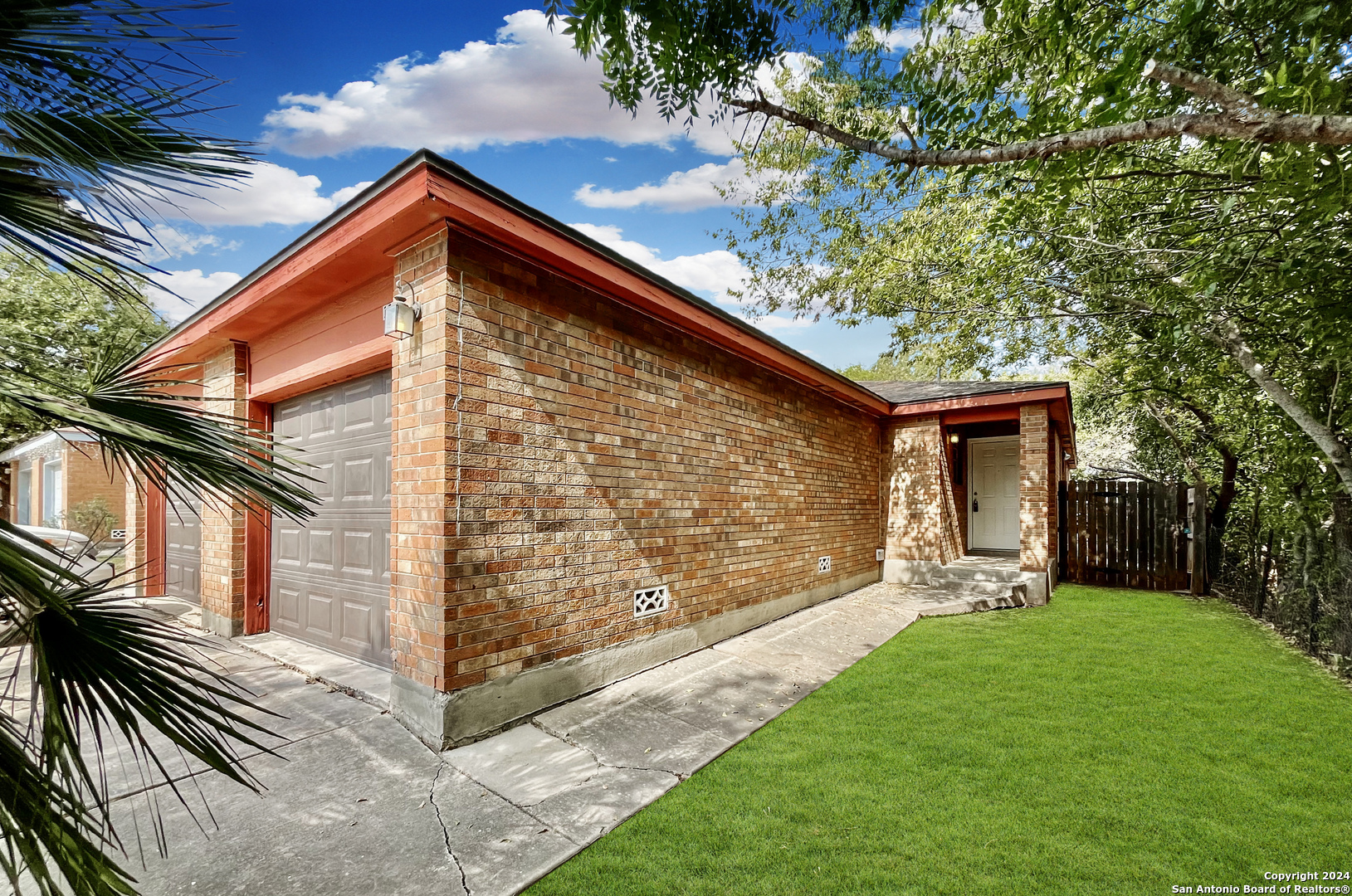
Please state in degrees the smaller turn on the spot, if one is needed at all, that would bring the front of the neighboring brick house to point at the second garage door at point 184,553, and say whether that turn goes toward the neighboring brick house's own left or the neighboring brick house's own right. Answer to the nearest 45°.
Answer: approximately 45° to the neighboring brick house's own left

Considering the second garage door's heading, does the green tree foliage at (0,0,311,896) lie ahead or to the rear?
ahead

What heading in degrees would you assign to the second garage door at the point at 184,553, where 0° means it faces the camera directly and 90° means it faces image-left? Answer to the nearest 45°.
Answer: approximately 45°

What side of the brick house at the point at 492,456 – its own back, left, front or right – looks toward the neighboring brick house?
right

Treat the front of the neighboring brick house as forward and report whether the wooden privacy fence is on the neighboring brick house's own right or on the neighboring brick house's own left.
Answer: on the neighboring brick house's own left

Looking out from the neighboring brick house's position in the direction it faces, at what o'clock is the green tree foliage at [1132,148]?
The green tree foliage is roughly at 10 o'clock from the neighboring brick house.

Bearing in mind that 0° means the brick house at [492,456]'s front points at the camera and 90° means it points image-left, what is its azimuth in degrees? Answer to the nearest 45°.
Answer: approximately 45°

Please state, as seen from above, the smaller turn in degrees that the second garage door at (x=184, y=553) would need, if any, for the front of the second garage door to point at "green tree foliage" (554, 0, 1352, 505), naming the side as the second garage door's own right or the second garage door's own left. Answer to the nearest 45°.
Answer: approximately 90° to the second garage door's own left

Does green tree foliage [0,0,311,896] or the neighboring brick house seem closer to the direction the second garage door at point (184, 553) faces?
the green tree foliage
